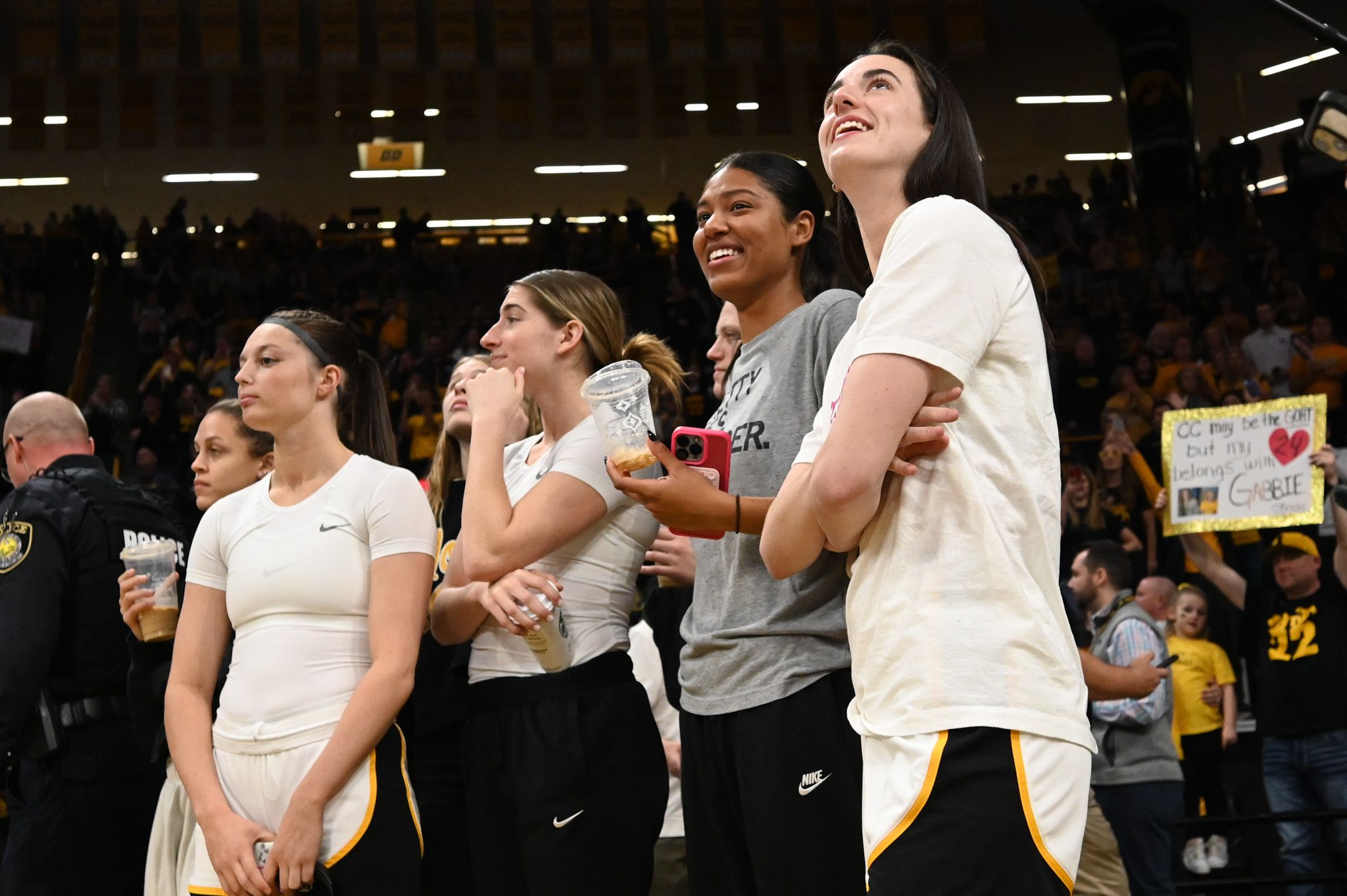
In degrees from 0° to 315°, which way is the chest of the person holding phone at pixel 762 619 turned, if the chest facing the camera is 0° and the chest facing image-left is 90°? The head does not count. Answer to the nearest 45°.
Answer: approximately 45°

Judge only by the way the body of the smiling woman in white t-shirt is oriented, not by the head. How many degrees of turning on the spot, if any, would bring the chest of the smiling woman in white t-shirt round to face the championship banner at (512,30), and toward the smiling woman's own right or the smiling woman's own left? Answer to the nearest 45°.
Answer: approximately 90° to the smiling woman's own right

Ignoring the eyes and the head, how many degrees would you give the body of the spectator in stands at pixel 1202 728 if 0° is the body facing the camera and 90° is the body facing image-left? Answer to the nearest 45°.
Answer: approximately 0°

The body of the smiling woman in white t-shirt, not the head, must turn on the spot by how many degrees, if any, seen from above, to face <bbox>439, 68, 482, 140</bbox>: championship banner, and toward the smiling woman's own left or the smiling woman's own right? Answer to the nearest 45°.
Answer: approximately 90° to the smiling woman's own right

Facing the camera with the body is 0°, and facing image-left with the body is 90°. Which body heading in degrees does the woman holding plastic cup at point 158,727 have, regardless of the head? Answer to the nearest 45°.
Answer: approximately 45°

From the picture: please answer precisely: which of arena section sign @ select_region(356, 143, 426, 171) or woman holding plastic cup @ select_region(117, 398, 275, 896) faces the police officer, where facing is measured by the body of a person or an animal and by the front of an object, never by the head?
the arena section sign

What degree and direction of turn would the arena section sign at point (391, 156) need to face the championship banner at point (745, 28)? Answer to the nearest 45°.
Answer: approximately 45° to its left

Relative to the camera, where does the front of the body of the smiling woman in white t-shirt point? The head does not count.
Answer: to the viewer's left

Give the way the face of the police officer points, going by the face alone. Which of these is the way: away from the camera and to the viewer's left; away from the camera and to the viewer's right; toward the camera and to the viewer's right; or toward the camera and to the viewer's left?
away from the camera and to the viewer's left

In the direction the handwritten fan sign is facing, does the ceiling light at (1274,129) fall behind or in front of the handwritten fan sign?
behind

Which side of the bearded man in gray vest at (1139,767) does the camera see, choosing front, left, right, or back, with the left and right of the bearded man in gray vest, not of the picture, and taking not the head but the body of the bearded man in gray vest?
left

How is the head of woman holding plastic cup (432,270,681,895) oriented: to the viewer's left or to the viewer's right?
to the viewer's left

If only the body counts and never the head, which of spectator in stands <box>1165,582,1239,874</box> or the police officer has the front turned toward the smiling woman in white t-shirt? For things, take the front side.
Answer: the spectator in stands
